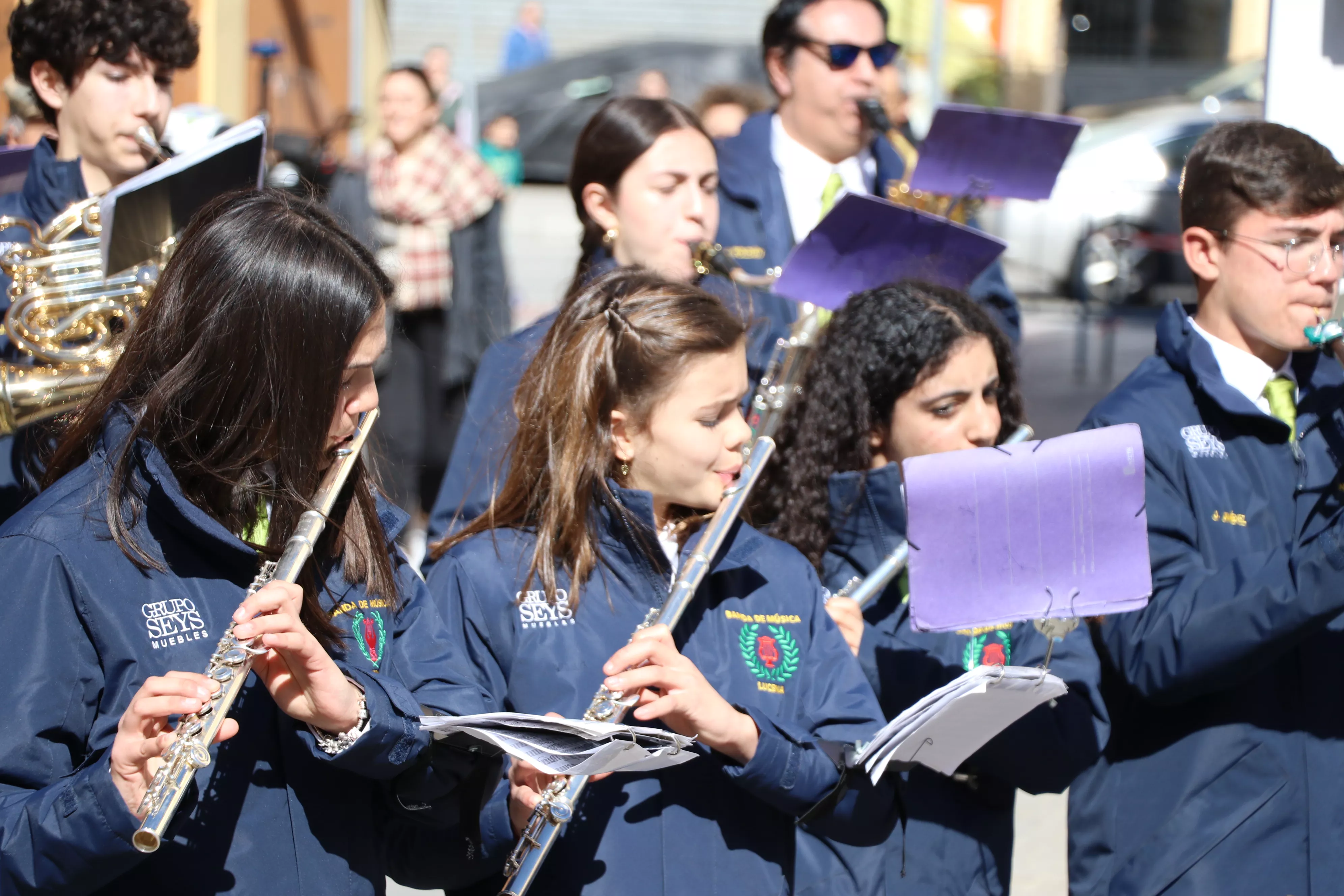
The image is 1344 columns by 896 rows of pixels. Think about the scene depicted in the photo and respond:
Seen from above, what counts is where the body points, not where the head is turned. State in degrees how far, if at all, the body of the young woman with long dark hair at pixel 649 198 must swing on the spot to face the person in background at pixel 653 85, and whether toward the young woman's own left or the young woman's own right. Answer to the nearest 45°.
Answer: approximately 135° to the young woman's own left

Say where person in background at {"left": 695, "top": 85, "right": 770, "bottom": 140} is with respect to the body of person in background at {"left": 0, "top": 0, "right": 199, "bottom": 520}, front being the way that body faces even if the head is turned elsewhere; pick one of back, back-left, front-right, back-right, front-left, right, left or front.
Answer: left

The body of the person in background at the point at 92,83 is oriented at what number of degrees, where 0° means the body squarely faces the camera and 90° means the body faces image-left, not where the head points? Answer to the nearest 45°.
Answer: approximately 315°

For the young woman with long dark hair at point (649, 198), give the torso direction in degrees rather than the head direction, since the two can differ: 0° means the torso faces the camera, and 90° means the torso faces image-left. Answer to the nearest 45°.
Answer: approximately 315°

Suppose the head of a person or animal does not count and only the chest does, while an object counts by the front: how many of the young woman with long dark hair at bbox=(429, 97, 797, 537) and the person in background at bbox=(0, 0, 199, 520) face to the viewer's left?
0

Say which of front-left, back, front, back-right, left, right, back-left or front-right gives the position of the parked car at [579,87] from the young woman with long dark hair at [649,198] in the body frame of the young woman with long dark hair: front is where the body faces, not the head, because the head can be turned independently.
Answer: back-left

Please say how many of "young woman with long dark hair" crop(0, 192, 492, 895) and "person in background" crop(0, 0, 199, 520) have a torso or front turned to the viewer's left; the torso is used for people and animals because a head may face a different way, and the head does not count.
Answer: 0

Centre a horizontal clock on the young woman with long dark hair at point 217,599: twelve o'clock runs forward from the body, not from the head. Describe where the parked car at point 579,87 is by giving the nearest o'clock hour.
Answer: The parked car is roughly at 8 o'clock from the young woman with long dark hair.

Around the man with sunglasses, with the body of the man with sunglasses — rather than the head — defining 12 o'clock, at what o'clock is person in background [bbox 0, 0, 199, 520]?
The person in background is roughly at 3 o'clock from the man with sunglasses.
